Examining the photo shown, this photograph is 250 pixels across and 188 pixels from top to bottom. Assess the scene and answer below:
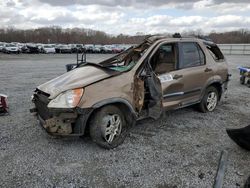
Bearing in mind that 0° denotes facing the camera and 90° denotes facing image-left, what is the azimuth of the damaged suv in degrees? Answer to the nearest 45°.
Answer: approximately 45°

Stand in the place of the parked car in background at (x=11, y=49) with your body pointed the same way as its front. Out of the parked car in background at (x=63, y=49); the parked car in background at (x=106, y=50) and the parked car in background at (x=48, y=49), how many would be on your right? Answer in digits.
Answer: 0

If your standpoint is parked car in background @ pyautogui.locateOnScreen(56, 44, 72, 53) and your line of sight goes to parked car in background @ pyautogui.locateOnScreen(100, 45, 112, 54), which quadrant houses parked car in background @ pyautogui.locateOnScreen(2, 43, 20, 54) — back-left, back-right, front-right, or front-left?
back-right

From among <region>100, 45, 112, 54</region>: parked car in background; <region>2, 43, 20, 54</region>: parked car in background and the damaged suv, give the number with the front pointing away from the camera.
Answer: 0

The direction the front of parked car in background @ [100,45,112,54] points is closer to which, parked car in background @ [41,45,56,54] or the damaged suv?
the damaged suv

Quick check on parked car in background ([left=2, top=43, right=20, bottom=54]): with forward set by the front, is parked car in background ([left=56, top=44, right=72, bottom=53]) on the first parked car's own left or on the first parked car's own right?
on the first parked car's own left

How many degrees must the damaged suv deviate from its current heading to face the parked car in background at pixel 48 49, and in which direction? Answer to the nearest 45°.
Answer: approximately 135° to its right

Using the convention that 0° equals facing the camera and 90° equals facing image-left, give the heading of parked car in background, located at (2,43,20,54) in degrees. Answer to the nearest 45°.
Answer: approximately 315°

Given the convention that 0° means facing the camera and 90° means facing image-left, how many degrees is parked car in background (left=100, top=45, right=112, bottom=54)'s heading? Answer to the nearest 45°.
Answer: approximately 315°

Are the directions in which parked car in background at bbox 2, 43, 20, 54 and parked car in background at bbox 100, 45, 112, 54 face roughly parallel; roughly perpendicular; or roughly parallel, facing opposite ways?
roughly parallel

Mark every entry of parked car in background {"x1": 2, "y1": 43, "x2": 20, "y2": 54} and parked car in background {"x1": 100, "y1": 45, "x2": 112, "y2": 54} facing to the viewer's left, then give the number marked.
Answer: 0

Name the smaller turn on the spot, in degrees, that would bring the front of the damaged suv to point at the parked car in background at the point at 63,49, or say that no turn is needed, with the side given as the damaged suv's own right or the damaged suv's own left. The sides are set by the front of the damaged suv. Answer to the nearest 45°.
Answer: approximately 135° to the damaged suv's own right
